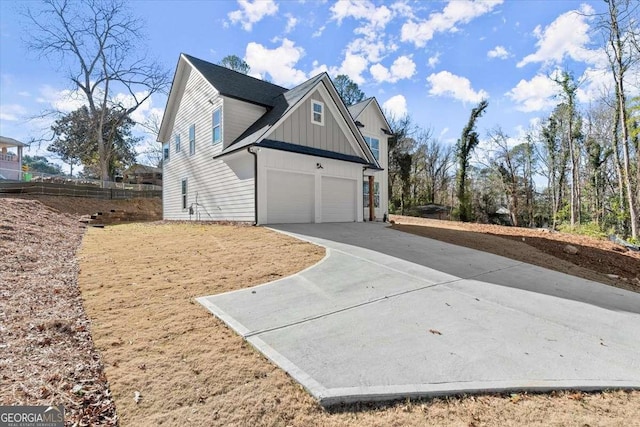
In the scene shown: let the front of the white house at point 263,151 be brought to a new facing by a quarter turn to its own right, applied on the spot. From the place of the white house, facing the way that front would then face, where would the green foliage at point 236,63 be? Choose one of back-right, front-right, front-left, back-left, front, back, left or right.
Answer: back-right

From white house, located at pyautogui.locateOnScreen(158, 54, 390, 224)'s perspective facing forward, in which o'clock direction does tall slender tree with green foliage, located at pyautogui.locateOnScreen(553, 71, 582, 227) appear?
The tall slender tree with green foliage is roughly at 10 o'clock from the white house.

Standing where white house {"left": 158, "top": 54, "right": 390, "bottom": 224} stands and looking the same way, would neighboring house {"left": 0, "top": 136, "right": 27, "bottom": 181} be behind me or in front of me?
behind

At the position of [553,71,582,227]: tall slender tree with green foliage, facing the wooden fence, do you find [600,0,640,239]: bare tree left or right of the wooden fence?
left

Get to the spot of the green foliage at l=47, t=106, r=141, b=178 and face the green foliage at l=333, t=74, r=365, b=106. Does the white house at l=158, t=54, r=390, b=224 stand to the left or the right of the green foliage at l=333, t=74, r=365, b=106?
right

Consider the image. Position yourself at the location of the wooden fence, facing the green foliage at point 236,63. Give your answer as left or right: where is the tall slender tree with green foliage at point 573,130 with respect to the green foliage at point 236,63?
right

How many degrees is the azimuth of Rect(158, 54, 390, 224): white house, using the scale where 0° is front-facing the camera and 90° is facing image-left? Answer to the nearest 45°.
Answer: approximately 315°

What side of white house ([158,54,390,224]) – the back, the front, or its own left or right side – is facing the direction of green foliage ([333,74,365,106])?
left

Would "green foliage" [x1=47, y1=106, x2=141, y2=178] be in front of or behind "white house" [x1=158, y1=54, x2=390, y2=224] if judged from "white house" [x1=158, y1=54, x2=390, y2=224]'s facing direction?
behind

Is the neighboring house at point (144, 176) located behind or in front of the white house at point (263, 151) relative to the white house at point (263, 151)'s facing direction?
behind
